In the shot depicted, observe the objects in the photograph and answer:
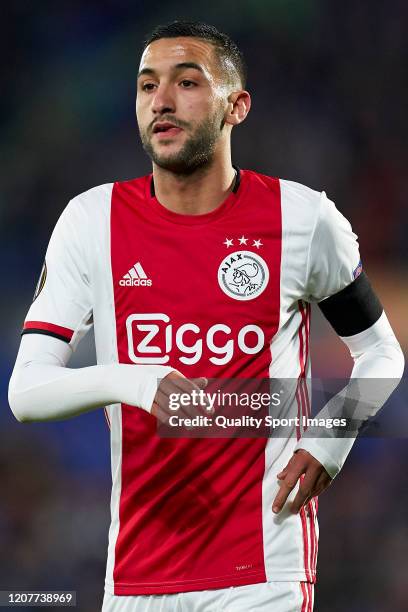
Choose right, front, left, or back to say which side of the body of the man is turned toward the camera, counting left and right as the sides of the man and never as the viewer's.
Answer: front

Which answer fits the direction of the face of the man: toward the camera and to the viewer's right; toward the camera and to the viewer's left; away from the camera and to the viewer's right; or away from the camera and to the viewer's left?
toward the camera and to the viewer's left
